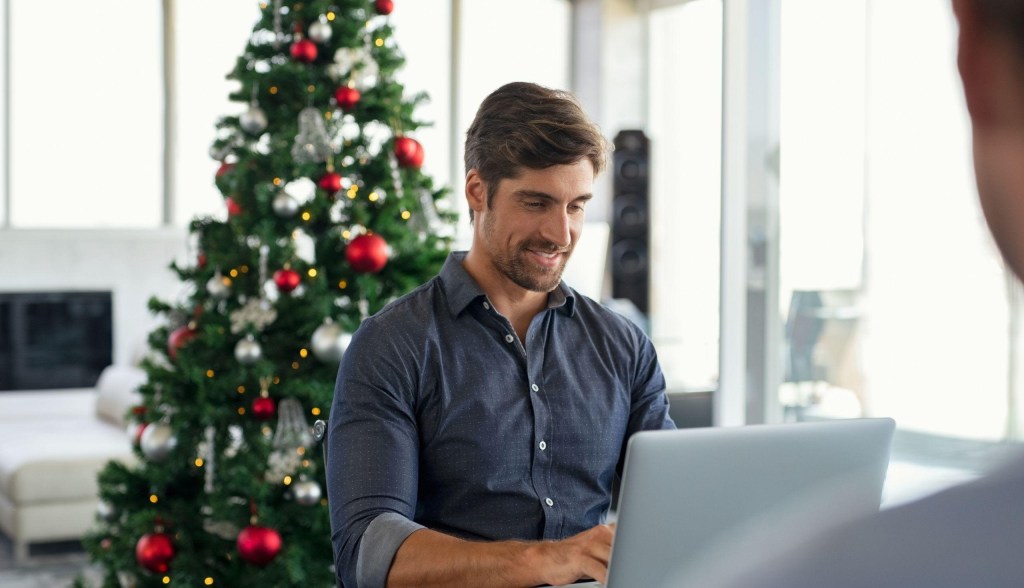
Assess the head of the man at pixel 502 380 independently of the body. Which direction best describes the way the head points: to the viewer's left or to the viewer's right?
to the viewer's right

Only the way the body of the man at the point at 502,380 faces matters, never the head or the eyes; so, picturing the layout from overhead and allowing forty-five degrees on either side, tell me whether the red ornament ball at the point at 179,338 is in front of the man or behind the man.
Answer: behind

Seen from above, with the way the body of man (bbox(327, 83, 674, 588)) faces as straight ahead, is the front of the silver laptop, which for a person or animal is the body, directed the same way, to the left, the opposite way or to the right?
the opposite way

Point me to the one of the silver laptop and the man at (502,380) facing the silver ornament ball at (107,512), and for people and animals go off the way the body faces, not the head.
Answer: the silver laptop

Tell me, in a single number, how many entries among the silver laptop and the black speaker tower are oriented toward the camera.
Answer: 1

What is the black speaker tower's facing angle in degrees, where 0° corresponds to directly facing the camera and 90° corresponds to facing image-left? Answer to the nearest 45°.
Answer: approximately 0°

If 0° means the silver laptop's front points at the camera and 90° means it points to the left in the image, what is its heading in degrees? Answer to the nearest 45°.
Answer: approximately 135°
